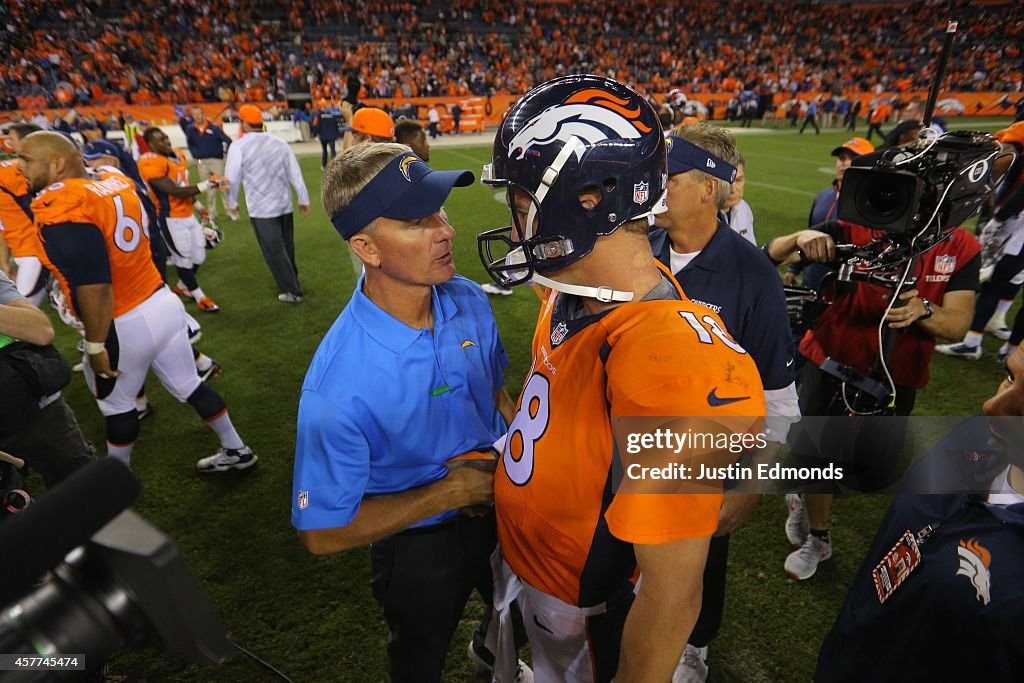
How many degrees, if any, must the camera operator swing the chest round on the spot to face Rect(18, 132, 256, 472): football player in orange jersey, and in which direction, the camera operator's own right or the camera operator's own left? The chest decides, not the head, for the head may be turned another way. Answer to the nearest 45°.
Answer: approximately 90° to the camera operator's own right

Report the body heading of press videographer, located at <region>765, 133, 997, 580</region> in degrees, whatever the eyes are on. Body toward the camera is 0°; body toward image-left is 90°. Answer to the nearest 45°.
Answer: approximately 45°

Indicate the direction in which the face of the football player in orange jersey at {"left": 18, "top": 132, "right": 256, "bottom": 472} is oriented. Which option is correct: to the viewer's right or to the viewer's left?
to the viewer's left

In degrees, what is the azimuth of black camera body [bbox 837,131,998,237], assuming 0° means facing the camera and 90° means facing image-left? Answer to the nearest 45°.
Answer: approximately 45°

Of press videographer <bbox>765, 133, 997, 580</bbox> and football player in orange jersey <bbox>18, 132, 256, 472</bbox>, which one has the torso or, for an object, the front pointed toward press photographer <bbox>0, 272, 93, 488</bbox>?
press videographer <bbox>765, 133, 997, 580</bbox>

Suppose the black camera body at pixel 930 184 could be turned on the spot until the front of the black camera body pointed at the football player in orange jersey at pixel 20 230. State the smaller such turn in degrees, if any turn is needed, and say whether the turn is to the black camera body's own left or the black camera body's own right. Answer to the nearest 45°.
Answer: approximately 45° to the black camera body's own right

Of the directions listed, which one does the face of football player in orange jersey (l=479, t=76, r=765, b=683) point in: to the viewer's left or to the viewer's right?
to the viewer's left
